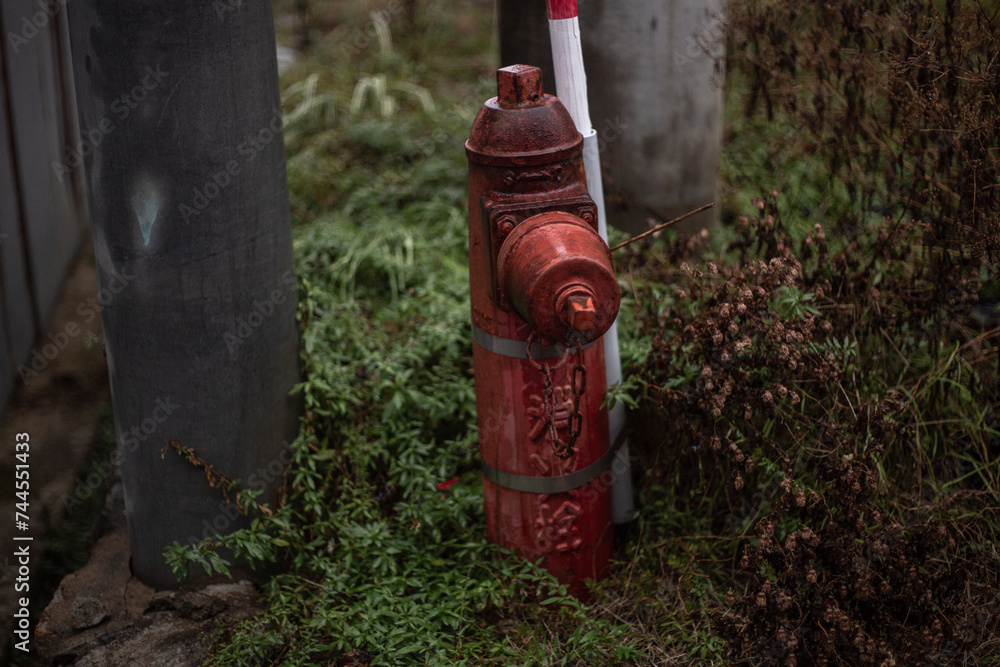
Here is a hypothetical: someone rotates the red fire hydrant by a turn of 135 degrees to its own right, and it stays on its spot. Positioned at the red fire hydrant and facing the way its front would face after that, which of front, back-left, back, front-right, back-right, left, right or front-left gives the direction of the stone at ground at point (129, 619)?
front

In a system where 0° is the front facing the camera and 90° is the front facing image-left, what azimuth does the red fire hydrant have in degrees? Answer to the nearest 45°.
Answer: approximately 315°
